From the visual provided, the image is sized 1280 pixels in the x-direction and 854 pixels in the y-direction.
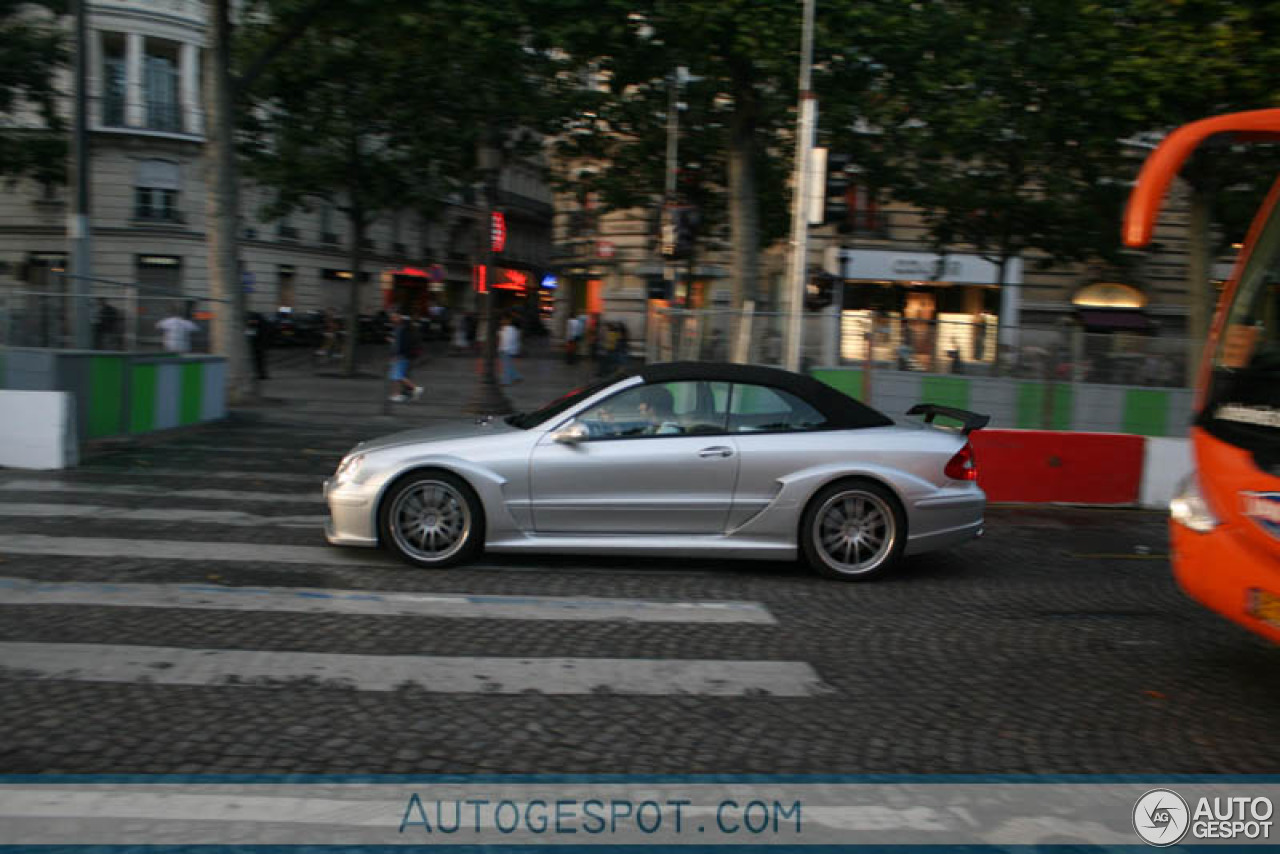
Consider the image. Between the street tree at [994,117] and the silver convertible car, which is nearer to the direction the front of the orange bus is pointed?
the silver convertible car

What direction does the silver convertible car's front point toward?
to the viewer's left

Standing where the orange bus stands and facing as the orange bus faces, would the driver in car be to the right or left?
on its right

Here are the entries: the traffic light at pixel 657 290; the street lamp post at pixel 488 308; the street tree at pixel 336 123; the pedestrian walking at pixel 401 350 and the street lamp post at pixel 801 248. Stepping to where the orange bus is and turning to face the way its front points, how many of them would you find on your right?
5

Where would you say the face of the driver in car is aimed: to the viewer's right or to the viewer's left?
to the viewer's left

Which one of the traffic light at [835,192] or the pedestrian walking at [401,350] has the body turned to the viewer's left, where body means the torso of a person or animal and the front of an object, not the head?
the pedestrian walking

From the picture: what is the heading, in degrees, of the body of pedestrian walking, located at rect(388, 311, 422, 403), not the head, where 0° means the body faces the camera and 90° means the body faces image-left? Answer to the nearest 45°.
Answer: approximately 90°

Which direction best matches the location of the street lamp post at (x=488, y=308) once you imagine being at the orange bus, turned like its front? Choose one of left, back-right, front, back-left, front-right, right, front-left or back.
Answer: right

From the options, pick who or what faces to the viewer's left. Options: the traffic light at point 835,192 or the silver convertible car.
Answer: the silver convertible car

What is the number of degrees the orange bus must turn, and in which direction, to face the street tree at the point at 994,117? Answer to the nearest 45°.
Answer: approximately 135° to its right

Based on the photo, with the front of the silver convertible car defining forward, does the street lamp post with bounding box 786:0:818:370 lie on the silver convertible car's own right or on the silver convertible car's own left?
on the silver convertible car's own right
